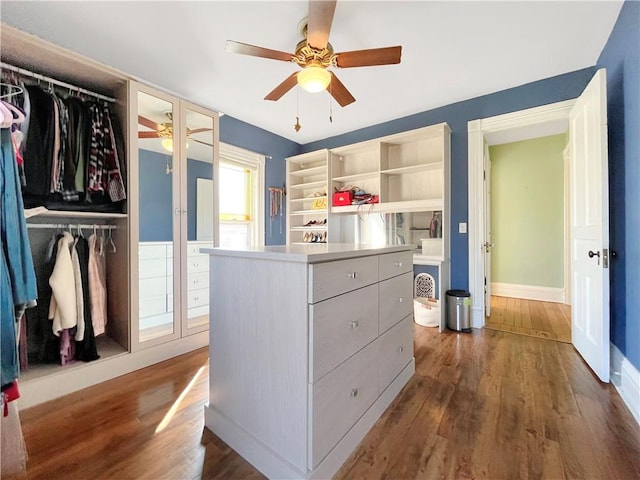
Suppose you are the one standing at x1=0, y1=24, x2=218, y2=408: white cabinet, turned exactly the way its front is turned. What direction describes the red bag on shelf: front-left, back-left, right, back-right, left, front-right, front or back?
front-left

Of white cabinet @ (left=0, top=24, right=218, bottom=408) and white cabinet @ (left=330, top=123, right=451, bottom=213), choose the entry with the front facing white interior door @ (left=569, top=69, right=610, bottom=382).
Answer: white cabinet @ (left=0, top=24, right=218, bottom=408)

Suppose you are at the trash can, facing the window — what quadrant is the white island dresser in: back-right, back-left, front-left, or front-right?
front-left

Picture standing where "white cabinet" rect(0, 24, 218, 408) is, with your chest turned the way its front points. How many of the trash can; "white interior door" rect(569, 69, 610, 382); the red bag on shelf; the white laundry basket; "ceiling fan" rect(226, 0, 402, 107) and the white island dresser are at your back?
0

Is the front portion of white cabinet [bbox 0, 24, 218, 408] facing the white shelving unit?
no

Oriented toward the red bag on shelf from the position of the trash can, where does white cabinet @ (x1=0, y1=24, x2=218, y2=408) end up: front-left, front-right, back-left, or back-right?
front-left

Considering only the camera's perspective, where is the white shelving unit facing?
facing the viewer and to the left of the viewer

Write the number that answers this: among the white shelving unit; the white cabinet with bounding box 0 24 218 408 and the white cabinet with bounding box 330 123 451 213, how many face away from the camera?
0

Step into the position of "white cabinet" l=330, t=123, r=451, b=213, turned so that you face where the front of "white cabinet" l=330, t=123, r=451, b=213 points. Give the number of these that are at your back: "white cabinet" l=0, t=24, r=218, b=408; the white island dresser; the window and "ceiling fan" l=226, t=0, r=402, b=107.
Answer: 0

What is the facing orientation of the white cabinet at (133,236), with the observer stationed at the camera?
facing the viewer and to the right of the viewer

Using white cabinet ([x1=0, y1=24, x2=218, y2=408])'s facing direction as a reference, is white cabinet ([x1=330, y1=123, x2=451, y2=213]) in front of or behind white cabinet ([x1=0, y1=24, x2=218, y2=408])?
in front

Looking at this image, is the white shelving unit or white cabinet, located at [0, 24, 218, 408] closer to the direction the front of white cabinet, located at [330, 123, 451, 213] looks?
the white cabinet

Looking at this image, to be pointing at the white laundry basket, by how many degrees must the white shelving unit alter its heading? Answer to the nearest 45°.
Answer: approximately 90° to its left

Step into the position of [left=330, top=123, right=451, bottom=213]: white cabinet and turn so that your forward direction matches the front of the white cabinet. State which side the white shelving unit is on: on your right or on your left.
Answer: on your right

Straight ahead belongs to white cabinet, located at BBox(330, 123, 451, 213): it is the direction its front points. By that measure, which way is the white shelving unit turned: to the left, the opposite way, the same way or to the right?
the same way

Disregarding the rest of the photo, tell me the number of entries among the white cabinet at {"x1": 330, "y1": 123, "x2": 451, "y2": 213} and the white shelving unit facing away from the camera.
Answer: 0

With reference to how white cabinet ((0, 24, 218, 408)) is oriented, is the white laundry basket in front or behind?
in front

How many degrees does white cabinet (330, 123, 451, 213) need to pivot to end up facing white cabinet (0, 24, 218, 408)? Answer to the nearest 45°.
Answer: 0° — it already faces it
